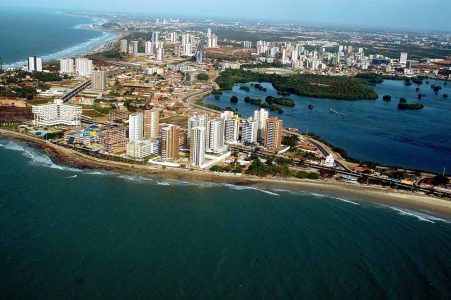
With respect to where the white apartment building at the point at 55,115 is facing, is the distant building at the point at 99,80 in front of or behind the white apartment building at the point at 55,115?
behind

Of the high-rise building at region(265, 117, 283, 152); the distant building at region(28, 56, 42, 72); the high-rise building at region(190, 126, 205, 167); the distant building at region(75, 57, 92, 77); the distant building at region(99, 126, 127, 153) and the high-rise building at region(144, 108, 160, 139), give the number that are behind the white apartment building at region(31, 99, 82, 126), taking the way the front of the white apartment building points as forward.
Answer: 2

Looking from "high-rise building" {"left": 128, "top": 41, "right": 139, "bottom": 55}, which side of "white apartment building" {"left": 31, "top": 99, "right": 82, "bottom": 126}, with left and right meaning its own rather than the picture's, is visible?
back

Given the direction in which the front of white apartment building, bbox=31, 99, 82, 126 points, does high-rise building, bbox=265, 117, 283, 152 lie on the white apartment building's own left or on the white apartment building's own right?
on the white apartment building's own left

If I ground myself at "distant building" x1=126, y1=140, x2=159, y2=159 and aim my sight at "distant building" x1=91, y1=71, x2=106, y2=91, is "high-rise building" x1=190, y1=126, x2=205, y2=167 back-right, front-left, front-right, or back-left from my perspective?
back-right

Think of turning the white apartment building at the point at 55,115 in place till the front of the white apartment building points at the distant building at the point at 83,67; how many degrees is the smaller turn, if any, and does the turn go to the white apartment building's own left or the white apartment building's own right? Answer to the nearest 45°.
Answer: approximately 180°

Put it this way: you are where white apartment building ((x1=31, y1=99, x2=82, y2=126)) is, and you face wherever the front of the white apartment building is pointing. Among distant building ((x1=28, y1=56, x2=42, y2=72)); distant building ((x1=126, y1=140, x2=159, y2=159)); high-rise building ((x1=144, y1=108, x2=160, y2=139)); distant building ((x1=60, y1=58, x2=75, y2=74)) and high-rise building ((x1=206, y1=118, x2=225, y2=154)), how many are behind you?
2

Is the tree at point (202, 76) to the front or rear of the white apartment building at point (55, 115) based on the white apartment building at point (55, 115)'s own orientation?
to the rear

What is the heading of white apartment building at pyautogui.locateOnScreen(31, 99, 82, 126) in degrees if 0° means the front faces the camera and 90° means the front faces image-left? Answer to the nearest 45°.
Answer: approximately 0°
